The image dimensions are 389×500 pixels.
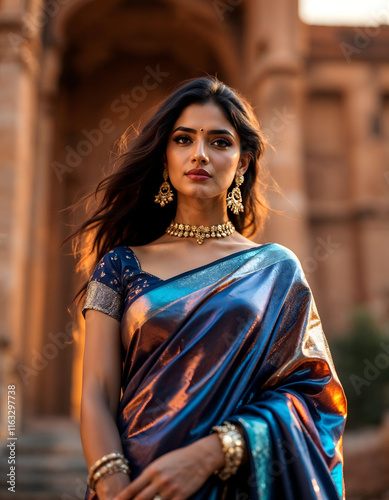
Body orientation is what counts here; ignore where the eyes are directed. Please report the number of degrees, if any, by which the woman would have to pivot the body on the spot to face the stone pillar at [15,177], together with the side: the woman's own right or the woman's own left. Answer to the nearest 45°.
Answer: approximately 135° to the woman's own right

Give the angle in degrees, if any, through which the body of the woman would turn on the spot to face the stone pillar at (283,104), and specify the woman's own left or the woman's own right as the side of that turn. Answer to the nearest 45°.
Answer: approximately 180°

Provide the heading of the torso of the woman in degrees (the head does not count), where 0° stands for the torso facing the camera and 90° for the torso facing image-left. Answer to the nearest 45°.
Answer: approximately 0°
